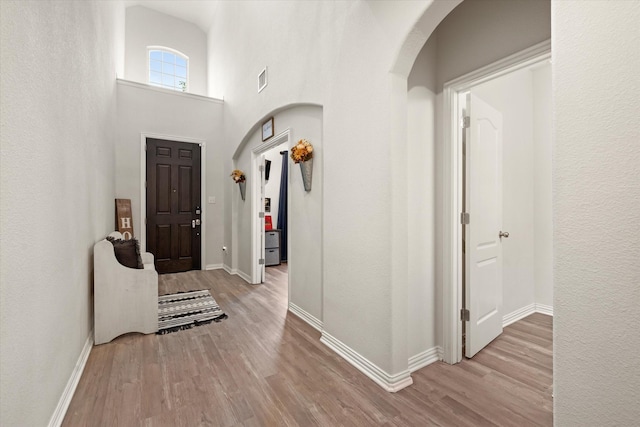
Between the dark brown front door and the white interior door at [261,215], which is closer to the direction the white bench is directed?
the white interior door

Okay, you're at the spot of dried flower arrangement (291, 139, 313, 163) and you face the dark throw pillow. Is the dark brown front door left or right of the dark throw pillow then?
right

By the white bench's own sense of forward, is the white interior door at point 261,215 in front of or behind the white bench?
in front

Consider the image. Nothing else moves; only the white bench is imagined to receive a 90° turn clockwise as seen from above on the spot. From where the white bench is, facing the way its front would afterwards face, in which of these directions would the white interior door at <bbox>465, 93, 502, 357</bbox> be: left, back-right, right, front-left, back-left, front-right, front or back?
front-left

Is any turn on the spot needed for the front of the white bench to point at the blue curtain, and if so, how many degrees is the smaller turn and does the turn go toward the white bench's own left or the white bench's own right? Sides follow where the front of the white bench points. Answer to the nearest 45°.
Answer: approximately 45° to the white bench's own left

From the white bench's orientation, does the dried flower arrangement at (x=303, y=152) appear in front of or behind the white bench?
in front

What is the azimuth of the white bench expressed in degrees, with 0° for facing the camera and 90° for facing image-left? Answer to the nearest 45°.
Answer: approximately 270°

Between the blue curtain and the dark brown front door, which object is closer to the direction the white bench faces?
the blue curtain

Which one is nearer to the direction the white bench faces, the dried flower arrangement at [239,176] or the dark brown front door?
the dried flower arrangement

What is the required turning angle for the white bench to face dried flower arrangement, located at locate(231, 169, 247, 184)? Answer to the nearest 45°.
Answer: approximately 45° to its left

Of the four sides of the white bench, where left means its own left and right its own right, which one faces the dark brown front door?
left
